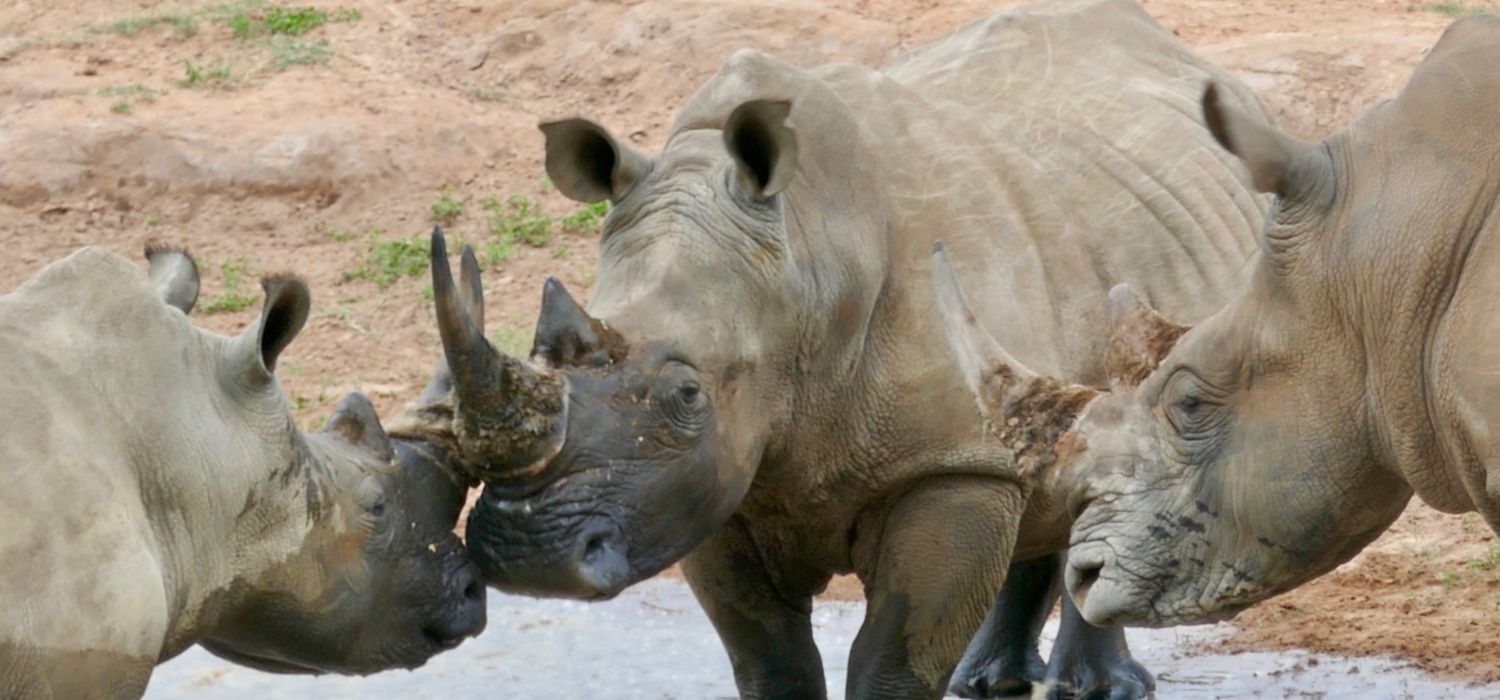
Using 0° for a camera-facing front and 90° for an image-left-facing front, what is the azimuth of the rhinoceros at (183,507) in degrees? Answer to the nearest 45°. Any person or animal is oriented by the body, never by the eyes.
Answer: approximately 270°

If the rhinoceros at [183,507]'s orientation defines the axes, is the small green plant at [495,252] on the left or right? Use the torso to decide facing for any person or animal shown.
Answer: on its left

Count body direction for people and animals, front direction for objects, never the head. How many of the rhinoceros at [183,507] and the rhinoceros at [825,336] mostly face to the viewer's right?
1

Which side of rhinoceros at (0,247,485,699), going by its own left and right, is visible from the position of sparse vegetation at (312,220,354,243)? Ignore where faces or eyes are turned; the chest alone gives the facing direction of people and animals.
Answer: left

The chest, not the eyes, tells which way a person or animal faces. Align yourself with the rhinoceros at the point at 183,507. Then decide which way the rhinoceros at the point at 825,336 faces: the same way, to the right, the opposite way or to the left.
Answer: the opposite way

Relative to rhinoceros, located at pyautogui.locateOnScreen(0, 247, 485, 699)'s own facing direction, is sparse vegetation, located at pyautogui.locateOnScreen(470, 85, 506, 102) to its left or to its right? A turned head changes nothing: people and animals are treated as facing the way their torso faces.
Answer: on its left
